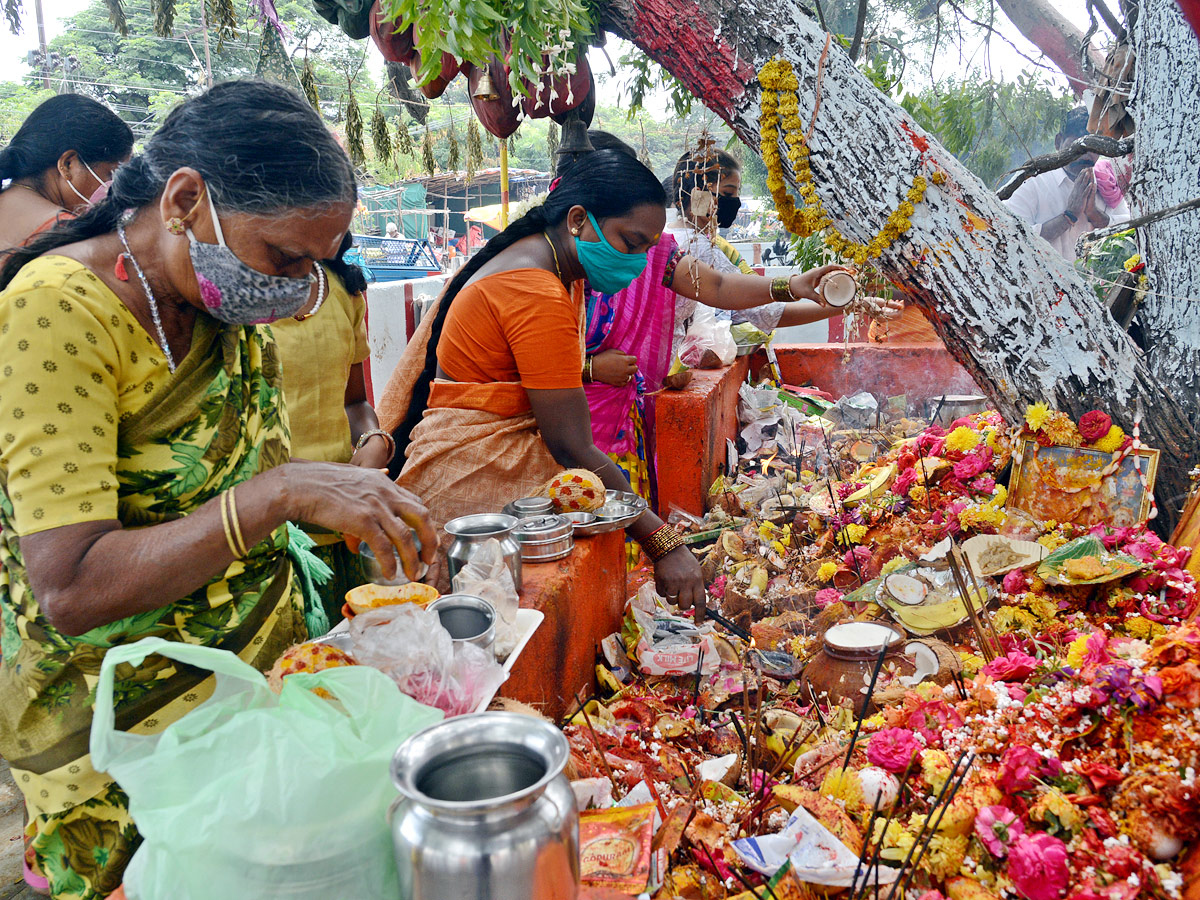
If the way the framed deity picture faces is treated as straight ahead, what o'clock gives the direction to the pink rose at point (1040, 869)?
The pink rose is roughly at 12 o'clock from the framed deity picture.

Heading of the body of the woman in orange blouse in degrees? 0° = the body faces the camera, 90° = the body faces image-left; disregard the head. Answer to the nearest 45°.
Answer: approximately 270°

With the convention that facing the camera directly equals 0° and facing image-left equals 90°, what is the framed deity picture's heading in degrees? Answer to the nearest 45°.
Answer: approximately 0°

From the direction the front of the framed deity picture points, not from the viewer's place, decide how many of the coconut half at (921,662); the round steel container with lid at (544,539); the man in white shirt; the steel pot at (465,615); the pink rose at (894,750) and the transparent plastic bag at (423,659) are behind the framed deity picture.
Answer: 1

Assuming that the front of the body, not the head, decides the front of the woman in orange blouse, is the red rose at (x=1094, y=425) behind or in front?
in front

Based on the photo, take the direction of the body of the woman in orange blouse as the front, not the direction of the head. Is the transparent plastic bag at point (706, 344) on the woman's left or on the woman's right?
on the woman's left

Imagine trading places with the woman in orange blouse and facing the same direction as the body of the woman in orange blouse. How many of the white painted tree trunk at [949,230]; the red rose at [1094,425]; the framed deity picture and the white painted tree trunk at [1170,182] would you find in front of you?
4

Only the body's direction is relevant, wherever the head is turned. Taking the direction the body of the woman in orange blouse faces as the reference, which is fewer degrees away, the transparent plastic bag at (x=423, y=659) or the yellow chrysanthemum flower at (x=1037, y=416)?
the yellow chrysanthemum flower

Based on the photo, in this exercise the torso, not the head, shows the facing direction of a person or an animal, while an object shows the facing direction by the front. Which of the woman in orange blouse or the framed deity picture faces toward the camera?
the framed deity picture

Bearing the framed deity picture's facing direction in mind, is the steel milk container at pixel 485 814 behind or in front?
in front

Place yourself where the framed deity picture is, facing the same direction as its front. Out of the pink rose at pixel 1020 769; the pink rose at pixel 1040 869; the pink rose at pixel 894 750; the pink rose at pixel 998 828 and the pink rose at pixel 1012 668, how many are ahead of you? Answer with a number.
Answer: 5
